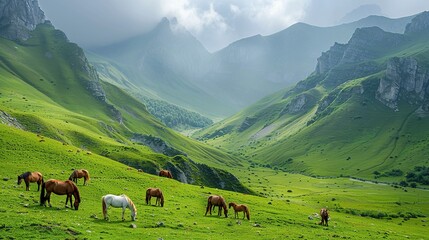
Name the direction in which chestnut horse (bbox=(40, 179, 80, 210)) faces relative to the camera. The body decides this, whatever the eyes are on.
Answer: to the viewer's right

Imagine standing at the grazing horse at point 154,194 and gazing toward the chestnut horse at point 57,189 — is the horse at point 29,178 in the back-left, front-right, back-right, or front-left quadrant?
front-right

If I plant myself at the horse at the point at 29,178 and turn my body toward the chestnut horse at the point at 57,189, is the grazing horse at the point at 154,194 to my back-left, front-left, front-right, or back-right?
front-left

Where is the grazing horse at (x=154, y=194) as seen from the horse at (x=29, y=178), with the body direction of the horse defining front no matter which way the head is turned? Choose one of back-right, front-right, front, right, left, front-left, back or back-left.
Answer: back

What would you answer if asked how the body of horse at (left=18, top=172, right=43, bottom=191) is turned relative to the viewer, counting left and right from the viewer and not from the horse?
facing to the left of the viewer

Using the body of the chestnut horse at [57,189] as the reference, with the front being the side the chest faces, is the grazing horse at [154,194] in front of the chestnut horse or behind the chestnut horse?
in front

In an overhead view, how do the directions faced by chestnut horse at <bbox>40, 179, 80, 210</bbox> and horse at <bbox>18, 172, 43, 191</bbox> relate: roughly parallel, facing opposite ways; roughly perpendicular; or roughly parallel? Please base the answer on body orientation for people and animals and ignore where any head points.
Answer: roughly parallel, facing opposite ways

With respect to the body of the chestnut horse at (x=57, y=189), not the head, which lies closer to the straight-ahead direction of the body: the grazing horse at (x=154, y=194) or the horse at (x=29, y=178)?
the grazing horse
